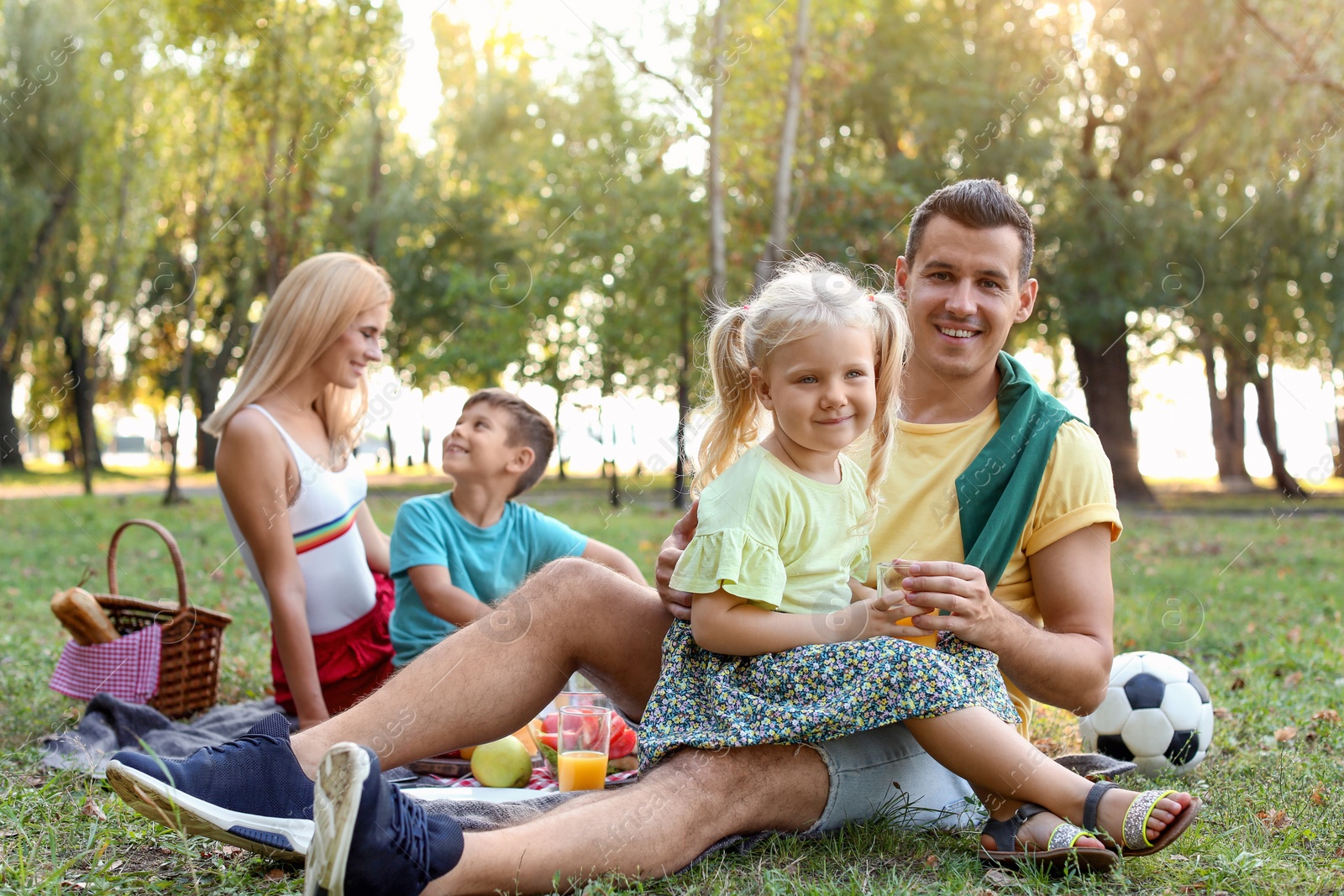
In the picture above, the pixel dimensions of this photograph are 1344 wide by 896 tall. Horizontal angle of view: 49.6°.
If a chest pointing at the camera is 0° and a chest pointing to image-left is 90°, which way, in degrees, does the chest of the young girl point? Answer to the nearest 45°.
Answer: approximately 315°

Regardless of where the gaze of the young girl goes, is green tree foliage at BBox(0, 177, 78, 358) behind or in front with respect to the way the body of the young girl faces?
behind

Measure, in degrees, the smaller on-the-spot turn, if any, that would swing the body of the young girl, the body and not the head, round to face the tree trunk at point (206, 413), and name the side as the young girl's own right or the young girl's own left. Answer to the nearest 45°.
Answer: approximately 180°

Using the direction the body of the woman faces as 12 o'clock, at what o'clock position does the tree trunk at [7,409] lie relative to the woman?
The tree trunk is roughly at 7 o'clock from the woman.

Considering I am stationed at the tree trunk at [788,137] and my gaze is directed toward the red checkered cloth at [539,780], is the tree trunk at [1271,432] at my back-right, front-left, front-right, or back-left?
back-left

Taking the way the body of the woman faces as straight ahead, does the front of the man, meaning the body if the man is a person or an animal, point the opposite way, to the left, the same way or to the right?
to the right

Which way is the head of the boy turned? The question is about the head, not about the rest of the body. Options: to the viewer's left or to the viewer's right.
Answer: to the viewer's left

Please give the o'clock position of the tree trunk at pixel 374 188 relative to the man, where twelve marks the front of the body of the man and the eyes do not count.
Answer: The tree trunk is roughly at 4 o'clock from the man.

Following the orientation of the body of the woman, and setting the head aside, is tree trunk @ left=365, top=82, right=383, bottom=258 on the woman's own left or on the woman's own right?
on the woman's own left

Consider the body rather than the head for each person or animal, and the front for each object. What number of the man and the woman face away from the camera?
0

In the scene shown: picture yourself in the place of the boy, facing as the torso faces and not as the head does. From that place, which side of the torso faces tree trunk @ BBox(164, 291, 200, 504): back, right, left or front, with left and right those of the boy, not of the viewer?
back

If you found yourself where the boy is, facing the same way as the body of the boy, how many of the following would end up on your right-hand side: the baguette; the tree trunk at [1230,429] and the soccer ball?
1
